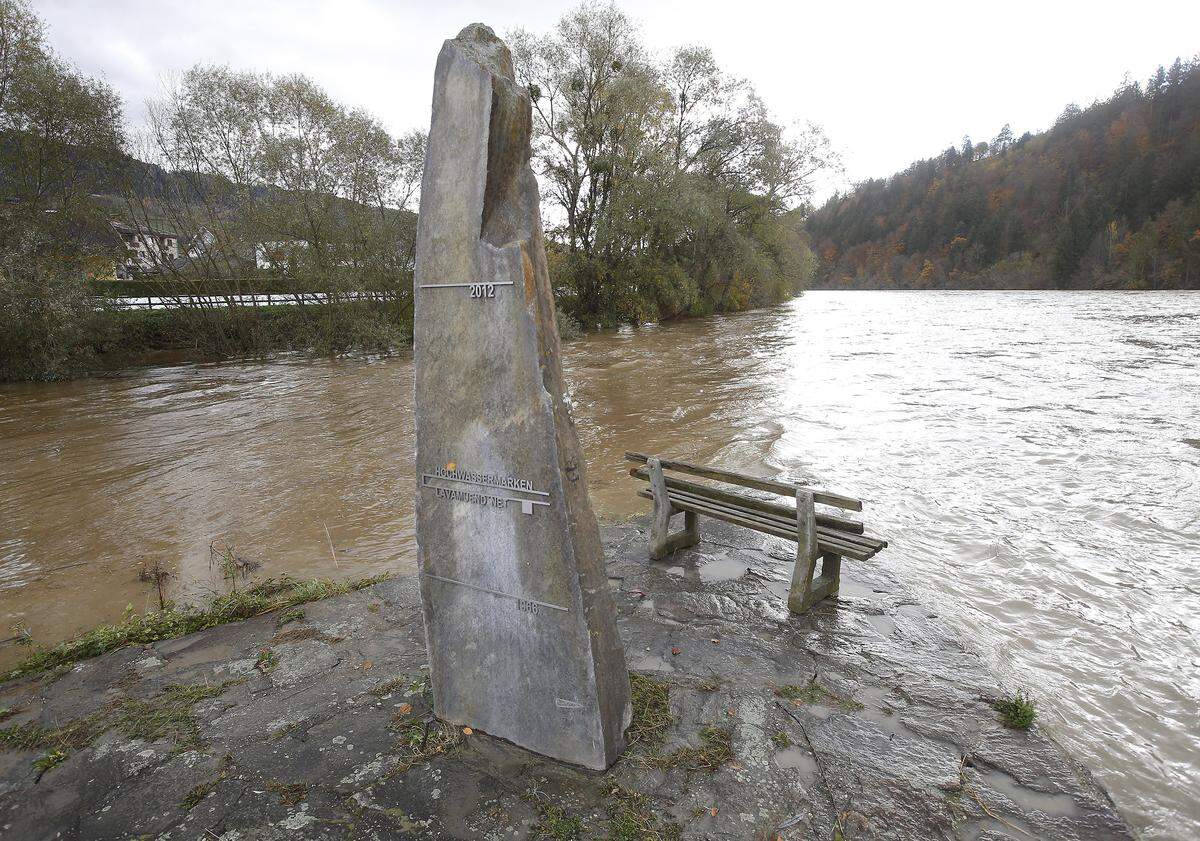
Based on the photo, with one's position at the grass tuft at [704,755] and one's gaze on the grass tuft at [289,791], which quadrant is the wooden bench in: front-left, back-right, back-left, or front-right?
back-right

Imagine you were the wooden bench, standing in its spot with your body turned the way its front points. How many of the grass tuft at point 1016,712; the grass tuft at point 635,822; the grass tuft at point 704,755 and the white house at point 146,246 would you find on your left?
1

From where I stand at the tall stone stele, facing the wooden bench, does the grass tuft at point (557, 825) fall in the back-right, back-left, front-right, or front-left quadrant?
back-right
